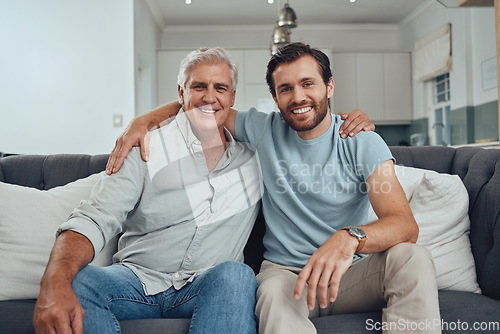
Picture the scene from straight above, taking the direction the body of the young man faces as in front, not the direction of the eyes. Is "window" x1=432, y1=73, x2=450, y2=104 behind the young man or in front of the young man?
behind

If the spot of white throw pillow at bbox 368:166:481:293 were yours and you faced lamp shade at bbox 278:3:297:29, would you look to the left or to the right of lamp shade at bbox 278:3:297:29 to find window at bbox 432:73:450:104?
right

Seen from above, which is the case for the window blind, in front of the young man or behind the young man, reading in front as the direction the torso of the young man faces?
behind

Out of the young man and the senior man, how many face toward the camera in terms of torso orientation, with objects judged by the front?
2

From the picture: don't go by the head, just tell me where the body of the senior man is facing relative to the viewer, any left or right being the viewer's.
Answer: facing the viewer

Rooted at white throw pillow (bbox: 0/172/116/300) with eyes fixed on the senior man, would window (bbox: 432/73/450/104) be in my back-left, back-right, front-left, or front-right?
front-left

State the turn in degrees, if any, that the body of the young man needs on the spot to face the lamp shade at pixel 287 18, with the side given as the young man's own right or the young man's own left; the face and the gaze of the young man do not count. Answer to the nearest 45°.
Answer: approximately 180°

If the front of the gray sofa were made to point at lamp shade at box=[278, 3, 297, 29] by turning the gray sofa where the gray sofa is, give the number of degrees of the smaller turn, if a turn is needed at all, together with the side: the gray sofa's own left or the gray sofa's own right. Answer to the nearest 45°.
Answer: approximately 180°

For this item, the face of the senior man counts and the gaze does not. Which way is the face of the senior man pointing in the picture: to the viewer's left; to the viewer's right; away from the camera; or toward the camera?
toward the camera

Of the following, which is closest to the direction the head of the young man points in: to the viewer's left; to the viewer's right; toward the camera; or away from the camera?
toward the camera
